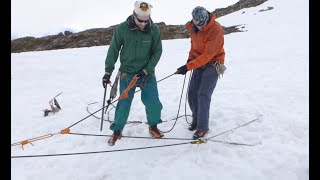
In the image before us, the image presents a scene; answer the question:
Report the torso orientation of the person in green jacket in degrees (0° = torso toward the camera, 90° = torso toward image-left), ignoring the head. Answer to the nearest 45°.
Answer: approximately 0°
